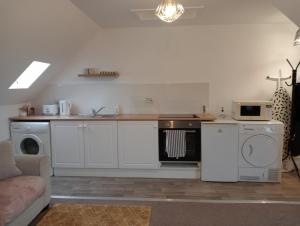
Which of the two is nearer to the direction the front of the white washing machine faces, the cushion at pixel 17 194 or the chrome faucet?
the cushion

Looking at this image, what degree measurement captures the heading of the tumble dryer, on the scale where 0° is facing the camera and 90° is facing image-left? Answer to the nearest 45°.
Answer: approximately 0°

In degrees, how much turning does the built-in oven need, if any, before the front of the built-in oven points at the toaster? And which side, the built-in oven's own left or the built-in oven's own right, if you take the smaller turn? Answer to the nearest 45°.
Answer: approximately 90° to the built-in oven's own right

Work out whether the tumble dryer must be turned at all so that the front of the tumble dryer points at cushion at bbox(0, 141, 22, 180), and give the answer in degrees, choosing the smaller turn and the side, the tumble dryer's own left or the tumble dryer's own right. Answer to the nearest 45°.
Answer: approximately 45° to the tumble dryer's own right

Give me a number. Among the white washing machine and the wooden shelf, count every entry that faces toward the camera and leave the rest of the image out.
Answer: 2

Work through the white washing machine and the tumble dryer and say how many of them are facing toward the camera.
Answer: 2
